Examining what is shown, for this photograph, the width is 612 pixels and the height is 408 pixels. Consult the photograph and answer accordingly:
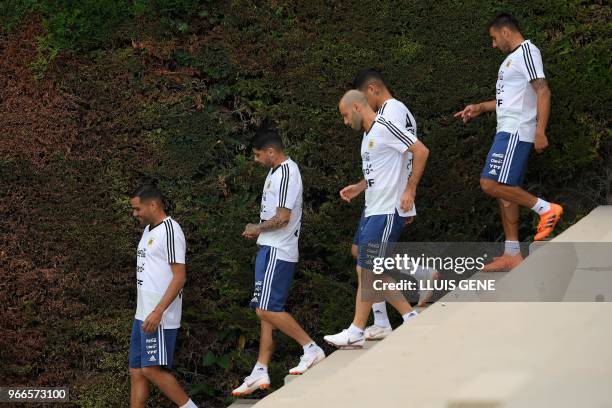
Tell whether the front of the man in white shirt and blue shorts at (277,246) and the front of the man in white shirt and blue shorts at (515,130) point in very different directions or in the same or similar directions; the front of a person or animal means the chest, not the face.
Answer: same or similar directions

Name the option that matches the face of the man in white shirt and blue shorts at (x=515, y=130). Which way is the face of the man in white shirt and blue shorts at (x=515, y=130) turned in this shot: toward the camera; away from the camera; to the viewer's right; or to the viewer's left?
to the viewer's left

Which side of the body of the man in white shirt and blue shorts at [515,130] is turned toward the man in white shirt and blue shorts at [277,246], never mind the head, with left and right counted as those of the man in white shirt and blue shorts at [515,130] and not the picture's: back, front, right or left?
front

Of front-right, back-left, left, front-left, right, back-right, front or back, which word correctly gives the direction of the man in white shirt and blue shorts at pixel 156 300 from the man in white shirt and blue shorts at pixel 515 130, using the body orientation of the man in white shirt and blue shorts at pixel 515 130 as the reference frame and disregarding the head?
front

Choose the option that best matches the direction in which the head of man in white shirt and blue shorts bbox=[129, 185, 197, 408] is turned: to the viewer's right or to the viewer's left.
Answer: to the viewer's left

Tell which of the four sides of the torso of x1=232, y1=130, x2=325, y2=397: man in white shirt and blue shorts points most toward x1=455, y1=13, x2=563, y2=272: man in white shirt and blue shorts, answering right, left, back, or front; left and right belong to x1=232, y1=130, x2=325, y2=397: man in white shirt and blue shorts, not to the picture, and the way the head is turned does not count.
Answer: back

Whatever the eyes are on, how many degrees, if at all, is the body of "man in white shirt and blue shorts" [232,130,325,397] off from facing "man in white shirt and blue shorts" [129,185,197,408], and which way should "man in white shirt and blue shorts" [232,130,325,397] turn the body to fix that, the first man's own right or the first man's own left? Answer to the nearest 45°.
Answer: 0° — they already face them

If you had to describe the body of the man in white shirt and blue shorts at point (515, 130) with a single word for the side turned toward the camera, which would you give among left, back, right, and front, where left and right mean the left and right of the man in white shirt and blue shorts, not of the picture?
left

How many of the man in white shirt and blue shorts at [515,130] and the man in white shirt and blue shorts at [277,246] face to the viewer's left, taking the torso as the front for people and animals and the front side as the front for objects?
2

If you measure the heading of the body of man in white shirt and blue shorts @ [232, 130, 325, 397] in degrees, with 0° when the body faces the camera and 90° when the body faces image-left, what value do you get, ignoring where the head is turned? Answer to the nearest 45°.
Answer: approximately 90°

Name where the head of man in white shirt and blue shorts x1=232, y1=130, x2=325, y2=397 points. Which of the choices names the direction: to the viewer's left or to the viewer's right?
to the viewer's left
